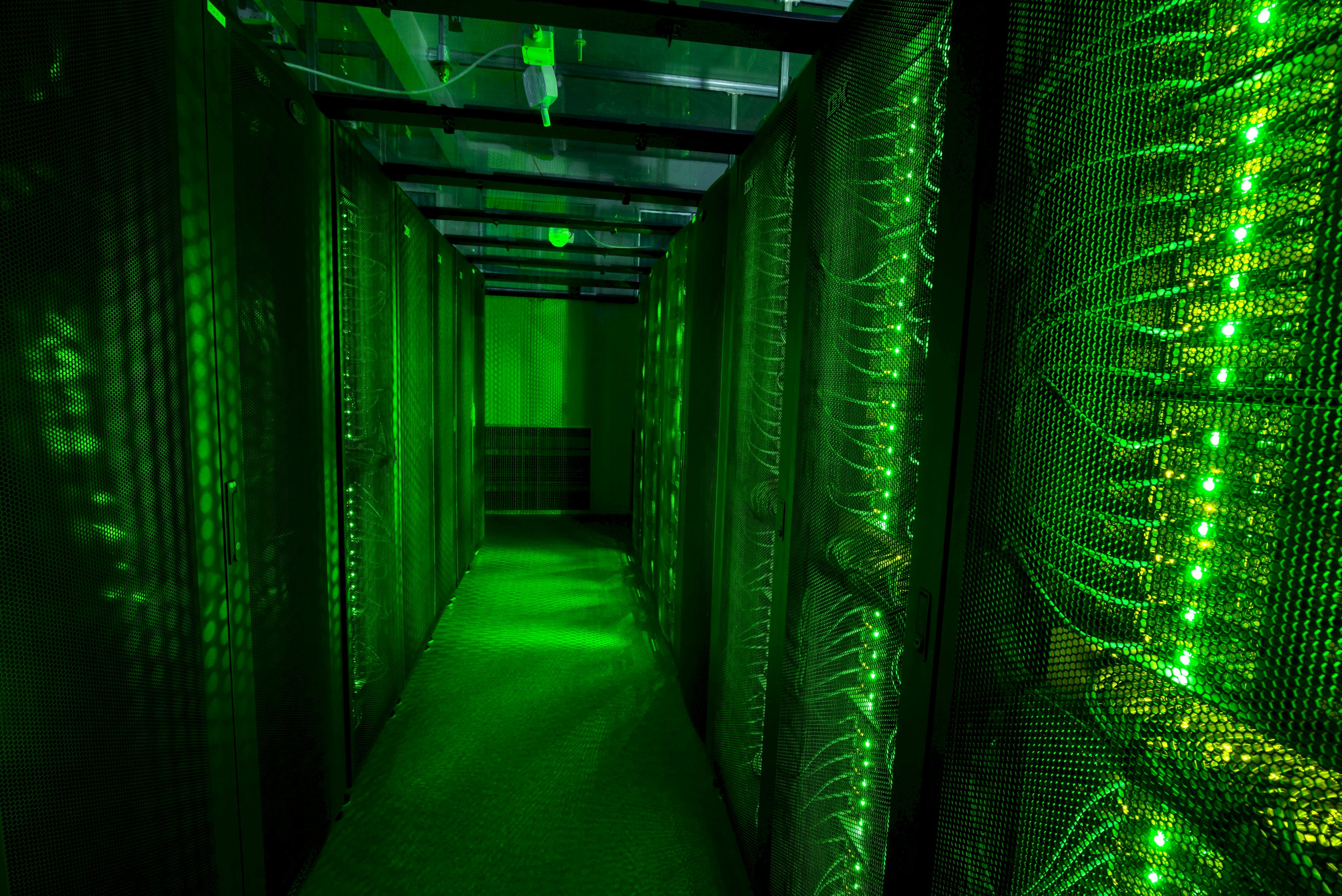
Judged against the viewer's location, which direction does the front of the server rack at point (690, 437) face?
facing to the left of the viewer

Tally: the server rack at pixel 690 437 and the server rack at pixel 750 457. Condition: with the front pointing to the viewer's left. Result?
2

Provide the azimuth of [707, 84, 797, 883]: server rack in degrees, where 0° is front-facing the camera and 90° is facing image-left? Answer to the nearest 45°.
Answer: approximately 90°
